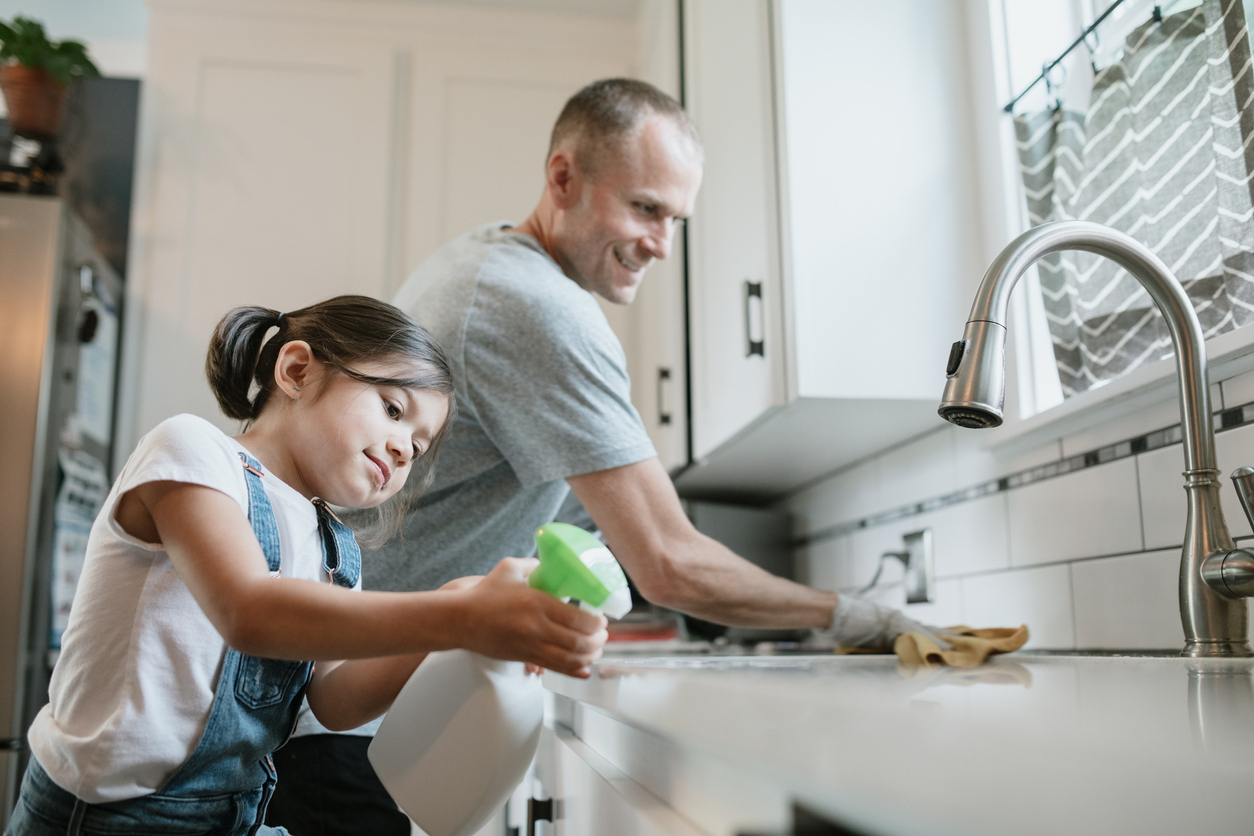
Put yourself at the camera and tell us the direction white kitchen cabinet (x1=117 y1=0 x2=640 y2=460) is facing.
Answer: facing the viewer

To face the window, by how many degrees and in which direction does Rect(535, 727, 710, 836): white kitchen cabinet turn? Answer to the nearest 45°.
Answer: approximately 180°

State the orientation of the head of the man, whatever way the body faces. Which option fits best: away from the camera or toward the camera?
toward the camera

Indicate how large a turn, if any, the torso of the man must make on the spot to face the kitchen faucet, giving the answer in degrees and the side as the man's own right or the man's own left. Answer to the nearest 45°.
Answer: approximately 45° to the man's own right

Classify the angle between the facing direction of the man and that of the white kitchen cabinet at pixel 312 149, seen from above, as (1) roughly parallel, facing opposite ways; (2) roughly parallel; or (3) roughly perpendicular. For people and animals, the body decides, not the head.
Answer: roughly perpendicular

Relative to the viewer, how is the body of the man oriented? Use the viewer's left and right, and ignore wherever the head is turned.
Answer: facing to the right of the viewer

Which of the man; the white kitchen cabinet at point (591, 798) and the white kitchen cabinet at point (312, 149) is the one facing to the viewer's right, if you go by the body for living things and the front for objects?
the man

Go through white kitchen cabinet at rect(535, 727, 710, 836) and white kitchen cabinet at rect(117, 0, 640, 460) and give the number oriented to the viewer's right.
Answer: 0

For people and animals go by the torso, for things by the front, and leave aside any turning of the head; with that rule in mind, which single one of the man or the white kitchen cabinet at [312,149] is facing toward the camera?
the white kitchen cabinet

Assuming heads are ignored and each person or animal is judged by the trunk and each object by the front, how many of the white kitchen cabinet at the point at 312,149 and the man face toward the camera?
1

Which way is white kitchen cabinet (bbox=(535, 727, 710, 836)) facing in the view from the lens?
facing the viewer and to the left of the viewer

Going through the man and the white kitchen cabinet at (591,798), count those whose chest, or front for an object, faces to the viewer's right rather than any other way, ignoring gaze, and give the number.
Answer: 1

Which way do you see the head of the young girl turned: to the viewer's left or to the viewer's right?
to the viewer's right

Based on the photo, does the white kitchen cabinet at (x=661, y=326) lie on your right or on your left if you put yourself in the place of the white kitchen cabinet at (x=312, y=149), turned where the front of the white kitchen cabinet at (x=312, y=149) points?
on your left

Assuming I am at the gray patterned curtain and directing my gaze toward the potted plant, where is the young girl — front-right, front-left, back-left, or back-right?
front-left

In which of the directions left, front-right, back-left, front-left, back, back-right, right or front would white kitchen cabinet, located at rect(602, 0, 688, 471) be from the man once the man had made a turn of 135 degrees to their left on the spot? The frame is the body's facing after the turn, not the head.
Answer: front-right
